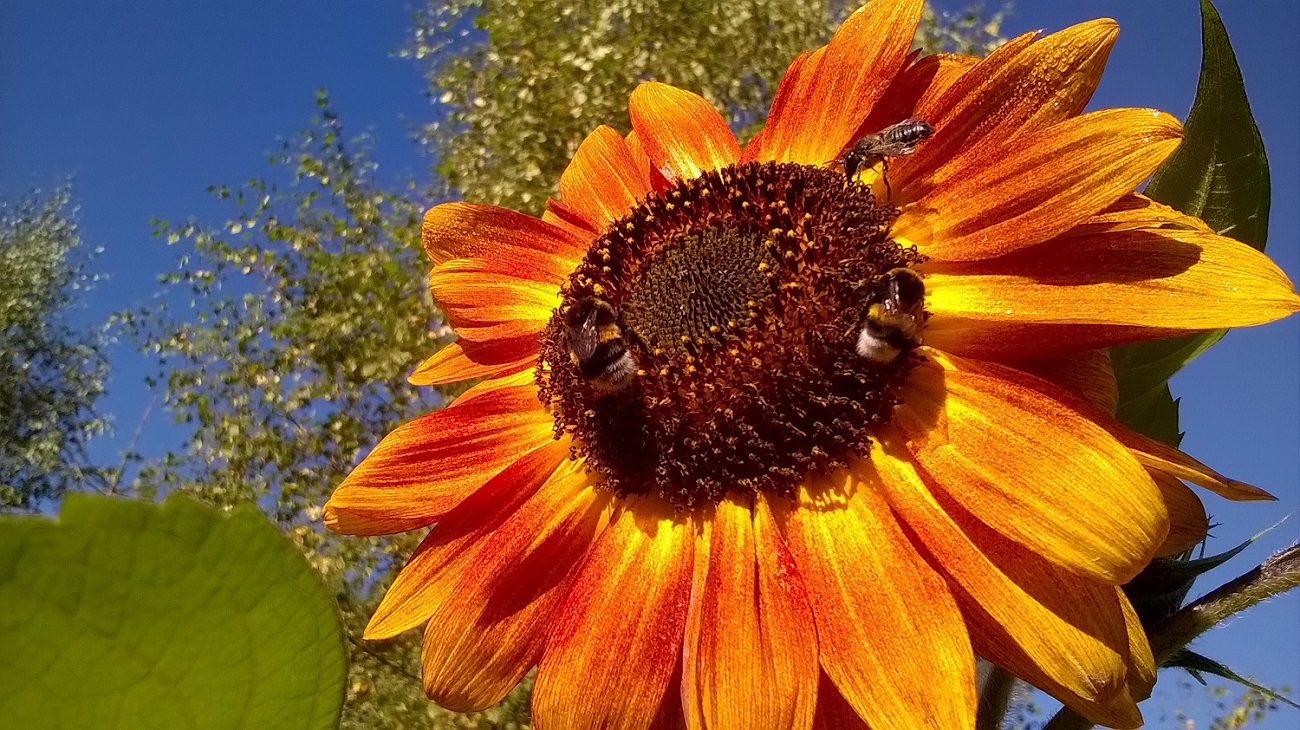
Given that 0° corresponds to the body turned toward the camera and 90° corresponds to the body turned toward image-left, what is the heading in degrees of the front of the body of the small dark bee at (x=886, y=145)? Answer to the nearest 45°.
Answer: approximately 90°

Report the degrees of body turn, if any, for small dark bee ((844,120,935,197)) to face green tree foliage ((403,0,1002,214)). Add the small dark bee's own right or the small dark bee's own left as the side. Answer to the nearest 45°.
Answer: approximately 90° to the small dark bee's own right

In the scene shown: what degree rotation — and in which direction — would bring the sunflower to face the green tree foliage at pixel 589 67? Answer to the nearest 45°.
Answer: approximately 135° to its right
